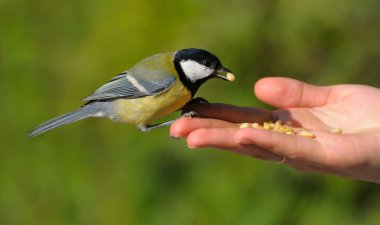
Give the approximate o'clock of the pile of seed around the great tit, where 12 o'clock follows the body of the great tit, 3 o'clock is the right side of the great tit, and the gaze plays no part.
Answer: The pile of seed is roughly at 1 o'clock from the great tit.

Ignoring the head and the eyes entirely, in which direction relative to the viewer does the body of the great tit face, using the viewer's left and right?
facing to the right of the viewer
